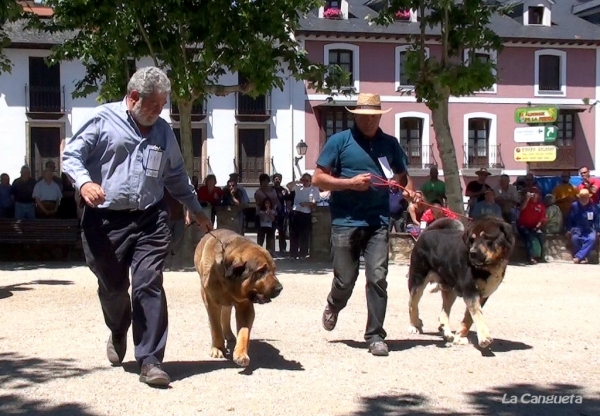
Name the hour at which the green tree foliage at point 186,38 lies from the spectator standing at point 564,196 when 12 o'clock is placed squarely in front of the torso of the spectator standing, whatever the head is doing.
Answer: The green tree foliage is roughly at 2 o'clock from the spectator standing.

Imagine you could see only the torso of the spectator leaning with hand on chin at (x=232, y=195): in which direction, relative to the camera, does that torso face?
toward the camera

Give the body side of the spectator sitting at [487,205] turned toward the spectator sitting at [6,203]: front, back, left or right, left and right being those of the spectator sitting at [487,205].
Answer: right

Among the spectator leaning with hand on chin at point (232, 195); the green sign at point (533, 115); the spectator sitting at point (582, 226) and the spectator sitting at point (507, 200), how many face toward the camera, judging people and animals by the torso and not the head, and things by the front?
4

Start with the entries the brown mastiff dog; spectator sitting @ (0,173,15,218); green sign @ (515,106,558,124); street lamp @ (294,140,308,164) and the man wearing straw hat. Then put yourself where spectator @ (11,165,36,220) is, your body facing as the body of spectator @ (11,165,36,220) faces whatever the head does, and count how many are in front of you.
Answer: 2

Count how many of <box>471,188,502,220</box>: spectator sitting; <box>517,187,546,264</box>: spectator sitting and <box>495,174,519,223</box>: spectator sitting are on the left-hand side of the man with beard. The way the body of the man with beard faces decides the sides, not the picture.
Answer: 3

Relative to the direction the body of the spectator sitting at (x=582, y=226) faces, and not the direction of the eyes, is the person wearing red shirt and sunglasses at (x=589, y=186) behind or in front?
behind

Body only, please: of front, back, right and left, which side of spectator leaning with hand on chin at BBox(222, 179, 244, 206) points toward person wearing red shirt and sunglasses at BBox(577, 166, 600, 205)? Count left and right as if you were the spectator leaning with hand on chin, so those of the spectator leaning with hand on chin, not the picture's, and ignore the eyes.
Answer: left

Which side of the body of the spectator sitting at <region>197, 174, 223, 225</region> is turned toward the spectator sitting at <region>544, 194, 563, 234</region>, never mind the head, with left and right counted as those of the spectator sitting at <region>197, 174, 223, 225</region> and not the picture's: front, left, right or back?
left

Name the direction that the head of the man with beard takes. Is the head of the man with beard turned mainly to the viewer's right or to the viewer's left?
to the viewer's right

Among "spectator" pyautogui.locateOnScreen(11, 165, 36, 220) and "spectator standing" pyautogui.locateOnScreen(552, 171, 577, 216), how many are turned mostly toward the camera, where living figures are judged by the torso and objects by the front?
2

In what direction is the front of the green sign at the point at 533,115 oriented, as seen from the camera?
facing the viewer

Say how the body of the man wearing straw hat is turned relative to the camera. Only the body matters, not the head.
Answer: toward the camera

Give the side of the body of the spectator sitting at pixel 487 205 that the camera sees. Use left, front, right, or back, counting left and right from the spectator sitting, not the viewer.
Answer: front

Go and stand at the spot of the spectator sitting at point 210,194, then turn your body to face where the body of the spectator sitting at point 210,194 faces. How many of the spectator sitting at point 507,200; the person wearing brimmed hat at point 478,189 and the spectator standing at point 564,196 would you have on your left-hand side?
3

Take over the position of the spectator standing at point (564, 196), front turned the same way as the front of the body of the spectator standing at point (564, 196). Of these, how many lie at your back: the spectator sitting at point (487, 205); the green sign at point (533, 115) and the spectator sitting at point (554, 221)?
1
